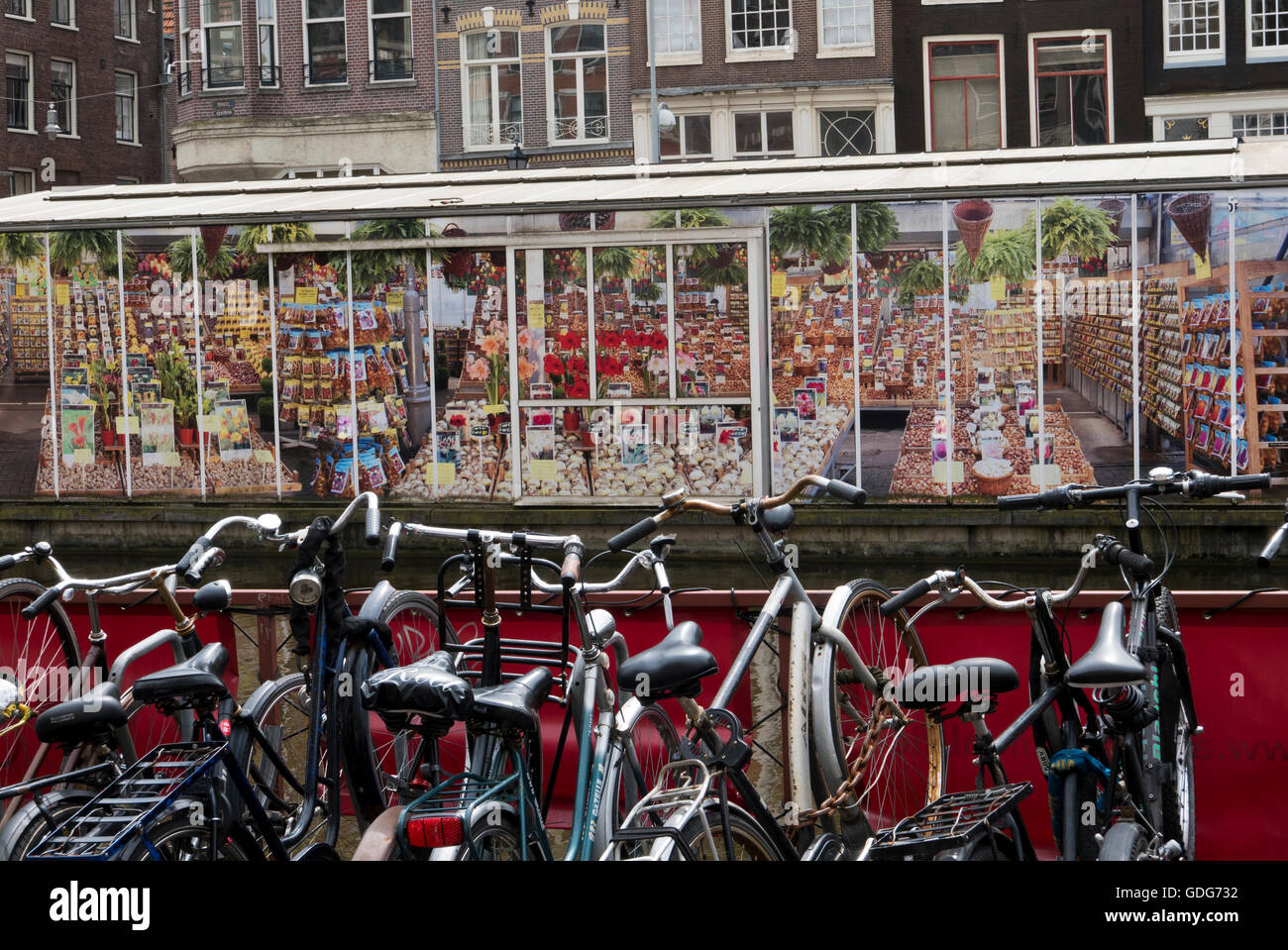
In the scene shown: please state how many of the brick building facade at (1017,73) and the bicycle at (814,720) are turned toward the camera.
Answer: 1

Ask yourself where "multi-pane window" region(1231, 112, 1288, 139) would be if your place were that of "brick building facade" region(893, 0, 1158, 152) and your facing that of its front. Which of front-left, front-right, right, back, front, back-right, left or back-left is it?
left

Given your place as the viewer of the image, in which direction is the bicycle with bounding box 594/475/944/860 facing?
facing away from the viewer and to the right of the viewer

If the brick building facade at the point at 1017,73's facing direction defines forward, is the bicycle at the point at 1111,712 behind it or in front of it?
in front

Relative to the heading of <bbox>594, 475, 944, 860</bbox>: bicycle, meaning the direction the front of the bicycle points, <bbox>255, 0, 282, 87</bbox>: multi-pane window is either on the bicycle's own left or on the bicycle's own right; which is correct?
on the bicycle's own left

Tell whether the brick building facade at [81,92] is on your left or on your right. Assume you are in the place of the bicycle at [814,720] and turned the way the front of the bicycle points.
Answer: on your left

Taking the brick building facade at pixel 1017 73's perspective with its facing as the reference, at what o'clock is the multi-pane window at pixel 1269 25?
The multi-pane window is roughly at 9 o'clock from the brick building facade.

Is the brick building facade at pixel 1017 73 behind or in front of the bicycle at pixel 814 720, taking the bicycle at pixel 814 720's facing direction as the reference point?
in front

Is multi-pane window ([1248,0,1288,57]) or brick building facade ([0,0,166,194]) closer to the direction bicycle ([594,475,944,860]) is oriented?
the multi-pane window

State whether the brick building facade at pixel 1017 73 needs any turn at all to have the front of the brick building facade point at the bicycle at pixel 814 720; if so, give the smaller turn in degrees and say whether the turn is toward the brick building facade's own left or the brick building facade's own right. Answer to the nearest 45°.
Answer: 0° — it already faces it

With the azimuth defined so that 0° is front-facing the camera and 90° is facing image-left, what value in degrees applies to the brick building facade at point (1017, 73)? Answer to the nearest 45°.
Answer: approximately 0°
